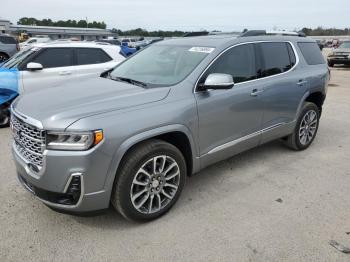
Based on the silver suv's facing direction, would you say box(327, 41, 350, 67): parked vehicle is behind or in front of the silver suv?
behind

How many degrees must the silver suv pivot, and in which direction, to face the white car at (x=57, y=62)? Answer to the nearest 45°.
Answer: approximately 90° to its right

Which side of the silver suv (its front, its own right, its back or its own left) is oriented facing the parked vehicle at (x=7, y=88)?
right
